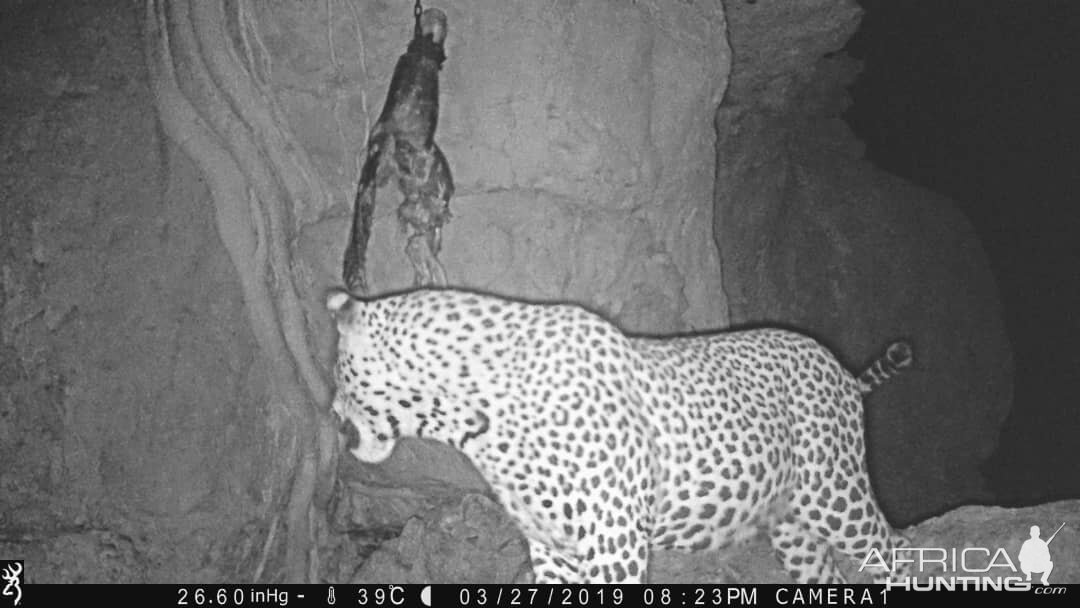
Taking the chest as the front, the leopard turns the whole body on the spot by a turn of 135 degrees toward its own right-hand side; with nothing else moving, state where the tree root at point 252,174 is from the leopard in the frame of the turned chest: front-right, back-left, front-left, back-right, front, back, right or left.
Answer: left

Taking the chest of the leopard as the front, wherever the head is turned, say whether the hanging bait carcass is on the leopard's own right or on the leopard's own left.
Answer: on the leopard's own right

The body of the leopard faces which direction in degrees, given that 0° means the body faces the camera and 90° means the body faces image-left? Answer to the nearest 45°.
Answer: approximately 90°
